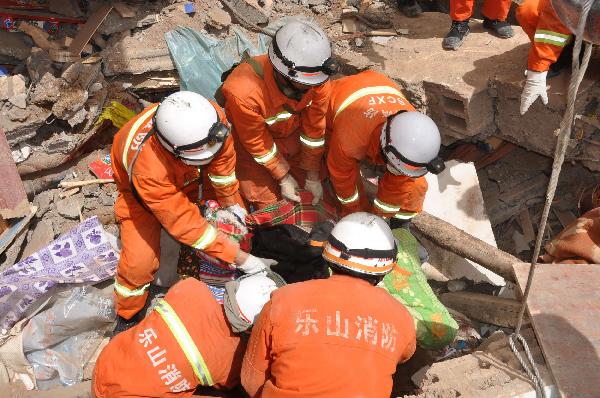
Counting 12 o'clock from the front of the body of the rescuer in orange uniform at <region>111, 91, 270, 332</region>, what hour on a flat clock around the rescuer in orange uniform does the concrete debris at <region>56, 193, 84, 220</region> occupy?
The concrete debris is roughly at 6 o'clock from the rescuer in orange uniform.

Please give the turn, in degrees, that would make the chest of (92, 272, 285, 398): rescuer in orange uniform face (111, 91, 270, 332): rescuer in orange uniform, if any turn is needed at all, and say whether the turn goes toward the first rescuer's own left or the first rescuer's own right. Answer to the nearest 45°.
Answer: approximately 45° to the first rescuer's own left

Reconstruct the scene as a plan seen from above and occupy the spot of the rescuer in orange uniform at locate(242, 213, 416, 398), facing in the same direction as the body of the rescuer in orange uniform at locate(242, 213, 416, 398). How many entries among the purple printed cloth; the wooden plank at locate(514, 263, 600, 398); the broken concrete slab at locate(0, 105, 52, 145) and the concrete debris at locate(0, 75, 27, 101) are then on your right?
1

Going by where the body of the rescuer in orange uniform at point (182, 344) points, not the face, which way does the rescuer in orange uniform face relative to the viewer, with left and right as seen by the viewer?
facing away from the viewer and to the right of the viewer

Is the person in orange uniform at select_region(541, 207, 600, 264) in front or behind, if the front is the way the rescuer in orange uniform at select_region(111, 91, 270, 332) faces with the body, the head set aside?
in front

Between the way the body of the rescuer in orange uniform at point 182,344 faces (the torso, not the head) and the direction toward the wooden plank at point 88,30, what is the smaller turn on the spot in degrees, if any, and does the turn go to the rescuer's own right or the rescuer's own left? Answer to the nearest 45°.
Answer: approximately 45° to the rescuer's own left

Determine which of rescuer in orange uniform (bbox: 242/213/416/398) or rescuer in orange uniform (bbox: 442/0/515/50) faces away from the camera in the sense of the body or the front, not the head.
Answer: rescuer in orange uniform (bbox: 242/213/416/398)

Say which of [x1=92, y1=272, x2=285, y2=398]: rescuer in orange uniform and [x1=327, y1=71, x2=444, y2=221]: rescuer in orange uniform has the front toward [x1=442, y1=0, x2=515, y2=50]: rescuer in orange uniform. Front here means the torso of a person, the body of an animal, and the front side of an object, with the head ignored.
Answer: [x1=92, y1=272, x2=285, y2=398]: rescuer in orange uniform

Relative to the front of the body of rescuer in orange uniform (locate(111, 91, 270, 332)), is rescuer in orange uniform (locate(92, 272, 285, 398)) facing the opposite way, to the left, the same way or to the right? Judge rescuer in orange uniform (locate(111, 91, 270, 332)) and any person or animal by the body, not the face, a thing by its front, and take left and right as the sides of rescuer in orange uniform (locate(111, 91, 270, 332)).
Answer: to the left

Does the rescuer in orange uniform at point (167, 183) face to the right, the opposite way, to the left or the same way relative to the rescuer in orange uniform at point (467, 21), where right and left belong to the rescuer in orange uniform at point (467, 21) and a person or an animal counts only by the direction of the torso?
to the left

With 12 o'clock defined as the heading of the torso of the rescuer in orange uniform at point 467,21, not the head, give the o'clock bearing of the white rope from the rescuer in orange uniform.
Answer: The white rope is roughly at 12 o'clock from the rescuer in orange uniform.

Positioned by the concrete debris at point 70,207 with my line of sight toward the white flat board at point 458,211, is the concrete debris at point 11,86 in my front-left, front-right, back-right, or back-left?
back-left

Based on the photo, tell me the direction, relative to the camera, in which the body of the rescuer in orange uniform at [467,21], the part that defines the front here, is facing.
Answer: toward the camera

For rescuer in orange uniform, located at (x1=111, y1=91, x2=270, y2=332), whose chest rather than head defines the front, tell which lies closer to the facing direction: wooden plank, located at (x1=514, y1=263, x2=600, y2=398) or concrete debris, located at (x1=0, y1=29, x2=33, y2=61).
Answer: the wooden plank

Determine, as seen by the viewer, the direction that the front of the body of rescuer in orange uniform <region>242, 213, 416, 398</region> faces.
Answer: away from the camera
